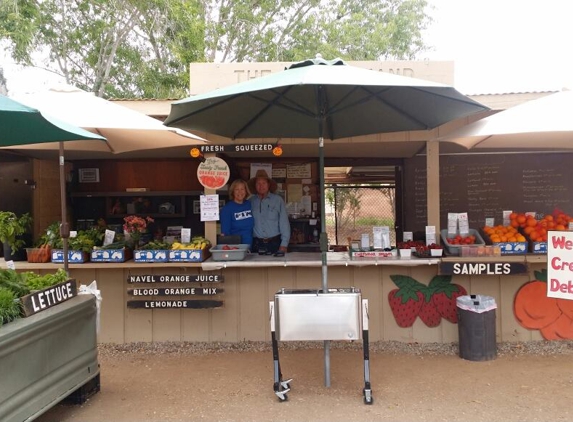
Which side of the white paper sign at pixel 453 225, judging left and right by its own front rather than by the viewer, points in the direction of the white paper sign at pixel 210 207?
right

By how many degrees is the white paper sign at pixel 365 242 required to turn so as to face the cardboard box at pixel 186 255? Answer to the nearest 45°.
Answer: approximately 90° to its right

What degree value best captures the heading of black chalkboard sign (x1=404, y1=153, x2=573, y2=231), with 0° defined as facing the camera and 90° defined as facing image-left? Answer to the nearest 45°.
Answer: approximately 0°

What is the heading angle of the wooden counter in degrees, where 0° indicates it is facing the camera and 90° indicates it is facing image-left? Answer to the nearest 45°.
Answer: approximately 0°
